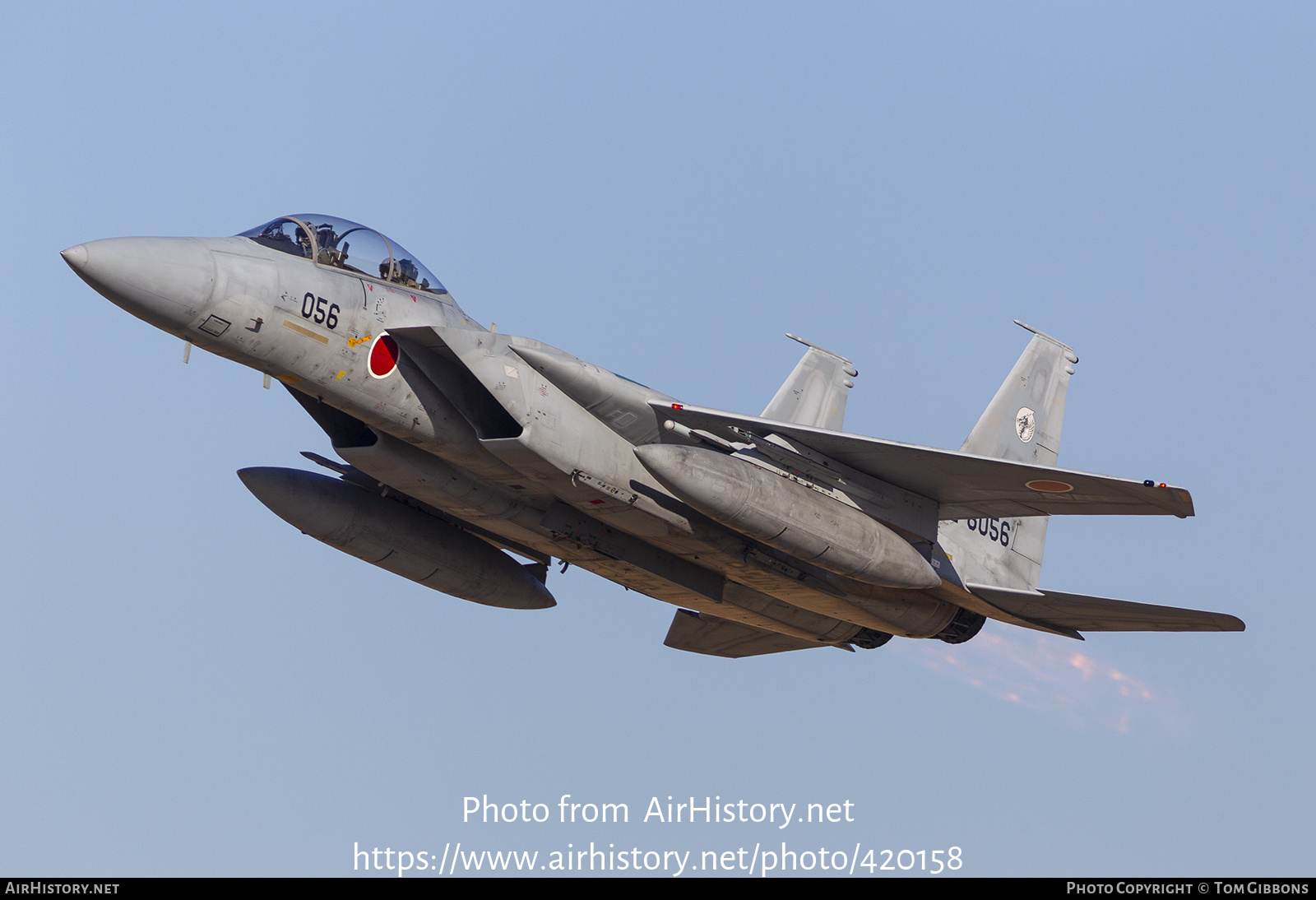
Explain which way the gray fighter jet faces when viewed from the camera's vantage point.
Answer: facing the viewer and to the left of the viewer
